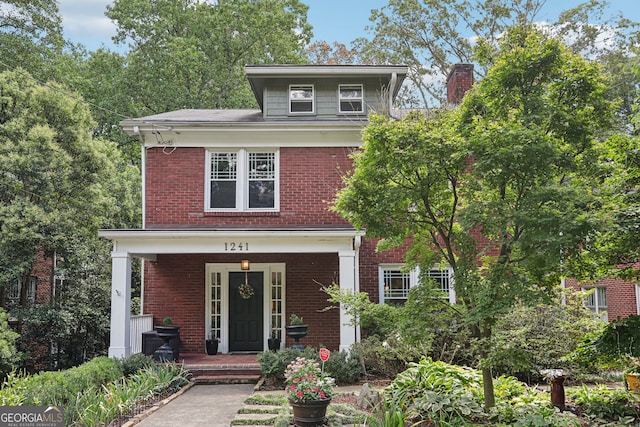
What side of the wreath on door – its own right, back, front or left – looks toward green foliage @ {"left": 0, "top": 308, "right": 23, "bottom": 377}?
right

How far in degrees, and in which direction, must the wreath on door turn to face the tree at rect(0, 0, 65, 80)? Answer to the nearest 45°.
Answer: approximately 135° to its right

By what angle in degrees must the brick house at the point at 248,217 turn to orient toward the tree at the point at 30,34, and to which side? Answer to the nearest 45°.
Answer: approximately 135° to its right

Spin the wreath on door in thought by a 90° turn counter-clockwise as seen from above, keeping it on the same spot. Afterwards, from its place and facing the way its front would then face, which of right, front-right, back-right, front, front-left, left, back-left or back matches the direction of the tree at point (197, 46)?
left

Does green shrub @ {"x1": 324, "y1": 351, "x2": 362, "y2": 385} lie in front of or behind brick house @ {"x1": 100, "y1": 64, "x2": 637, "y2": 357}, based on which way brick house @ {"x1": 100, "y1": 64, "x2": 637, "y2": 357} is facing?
in front

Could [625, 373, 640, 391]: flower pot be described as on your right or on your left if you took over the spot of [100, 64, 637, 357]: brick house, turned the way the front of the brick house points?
on your left

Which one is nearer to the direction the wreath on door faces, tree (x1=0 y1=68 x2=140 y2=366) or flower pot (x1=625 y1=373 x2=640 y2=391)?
the flower pot

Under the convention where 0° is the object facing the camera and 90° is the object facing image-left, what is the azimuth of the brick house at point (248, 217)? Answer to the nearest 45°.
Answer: approximately 0°

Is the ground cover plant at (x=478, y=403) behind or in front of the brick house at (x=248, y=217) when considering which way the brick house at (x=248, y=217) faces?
in front

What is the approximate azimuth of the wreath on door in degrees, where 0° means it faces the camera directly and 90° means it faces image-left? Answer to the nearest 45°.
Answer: approximately 0°

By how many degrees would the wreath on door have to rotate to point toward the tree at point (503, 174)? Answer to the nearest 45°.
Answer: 0° — it already faces it
